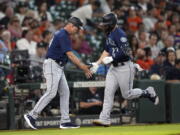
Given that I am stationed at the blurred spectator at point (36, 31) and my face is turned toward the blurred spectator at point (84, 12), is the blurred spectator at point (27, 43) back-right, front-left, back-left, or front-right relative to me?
back-right

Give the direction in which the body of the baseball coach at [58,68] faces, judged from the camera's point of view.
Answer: to the viewer's right

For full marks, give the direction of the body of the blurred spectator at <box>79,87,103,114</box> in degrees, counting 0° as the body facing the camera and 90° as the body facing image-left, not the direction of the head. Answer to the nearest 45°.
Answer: approximately 0°

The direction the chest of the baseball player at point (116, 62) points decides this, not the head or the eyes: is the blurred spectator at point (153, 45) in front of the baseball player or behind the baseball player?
behind

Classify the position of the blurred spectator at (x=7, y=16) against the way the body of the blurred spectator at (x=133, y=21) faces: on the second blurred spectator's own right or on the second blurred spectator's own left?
on the second blurred spectator's own right

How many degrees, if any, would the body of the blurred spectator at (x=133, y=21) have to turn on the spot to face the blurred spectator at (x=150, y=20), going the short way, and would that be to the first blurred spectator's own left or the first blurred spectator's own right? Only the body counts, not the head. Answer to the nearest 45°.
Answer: approximately 135° to the first blurred spectator's own left
